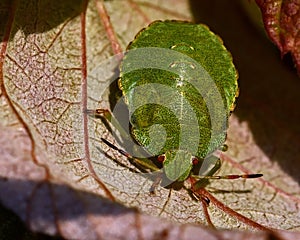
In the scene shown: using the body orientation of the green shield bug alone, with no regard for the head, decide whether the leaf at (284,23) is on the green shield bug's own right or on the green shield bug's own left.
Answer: on the green shield bug's own left

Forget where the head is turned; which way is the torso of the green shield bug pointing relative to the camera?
toward the camera
